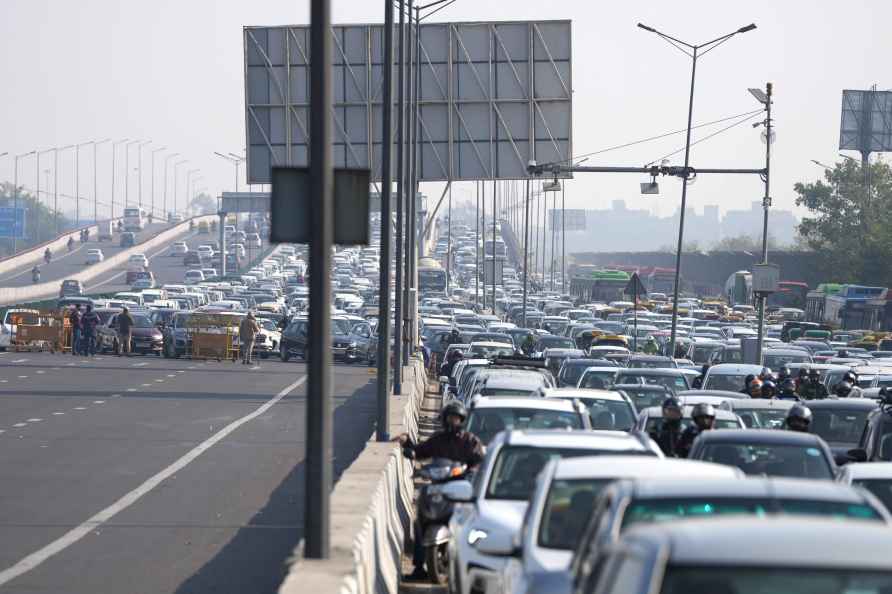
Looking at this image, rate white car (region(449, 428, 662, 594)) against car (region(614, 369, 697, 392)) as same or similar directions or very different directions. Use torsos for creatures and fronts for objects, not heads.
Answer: same or similar directions

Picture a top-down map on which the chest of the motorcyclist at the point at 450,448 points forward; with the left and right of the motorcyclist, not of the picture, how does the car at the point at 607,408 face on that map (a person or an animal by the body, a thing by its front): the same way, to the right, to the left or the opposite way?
the same way

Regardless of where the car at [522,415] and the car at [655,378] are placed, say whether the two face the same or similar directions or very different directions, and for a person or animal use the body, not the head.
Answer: same or similar directions

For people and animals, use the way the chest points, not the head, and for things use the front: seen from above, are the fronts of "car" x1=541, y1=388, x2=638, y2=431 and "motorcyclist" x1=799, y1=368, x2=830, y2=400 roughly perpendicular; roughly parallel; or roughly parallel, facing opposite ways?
roughly parallel

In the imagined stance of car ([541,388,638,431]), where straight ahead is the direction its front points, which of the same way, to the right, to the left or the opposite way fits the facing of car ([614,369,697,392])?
the same way

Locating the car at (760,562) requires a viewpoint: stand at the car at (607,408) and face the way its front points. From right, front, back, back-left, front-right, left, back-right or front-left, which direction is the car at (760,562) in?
front
